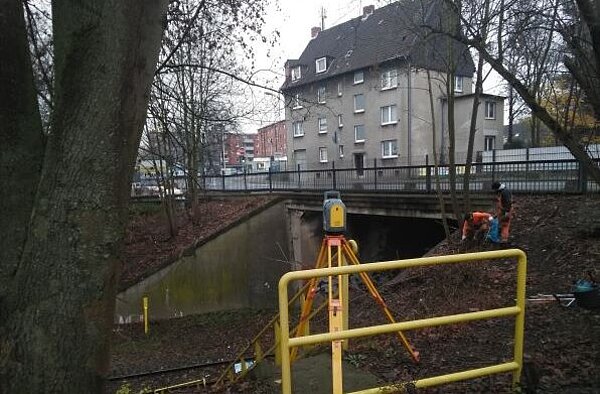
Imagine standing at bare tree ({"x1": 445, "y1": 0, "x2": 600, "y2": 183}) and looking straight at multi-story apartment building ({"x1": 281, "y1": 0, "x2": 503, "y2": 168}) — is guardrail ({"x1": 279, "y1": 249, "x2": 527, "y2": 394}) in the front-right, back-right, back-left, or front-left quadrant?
back-left

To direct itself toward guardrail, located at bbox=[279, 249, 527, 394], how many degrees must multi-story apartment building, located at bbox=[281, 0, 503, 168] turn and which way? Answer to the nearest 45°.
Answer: approximately 45° to its left

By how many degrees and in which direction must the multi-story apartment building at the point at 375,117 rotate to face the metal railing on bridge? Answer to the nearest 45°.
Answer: approximately 45° to its left

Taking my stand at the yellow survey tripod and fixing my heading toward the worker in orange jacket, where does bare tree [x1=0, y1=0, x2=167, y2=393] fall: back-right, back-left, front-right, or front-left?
back-left

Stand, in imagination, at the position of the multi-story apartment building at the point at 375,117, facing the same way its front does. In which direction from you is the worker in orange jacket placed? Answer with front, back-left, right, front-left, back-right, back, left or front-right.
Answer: front-left

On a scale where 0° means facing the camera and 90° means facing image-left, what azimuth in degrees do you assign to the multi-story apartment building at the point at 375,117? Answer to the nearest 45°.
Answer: approximately 45°

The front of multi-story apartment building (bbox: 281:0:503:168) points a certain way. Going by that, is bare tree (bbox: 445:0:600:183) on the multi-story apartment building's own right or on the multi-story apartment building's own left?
on the multi-story apartment building's own left
